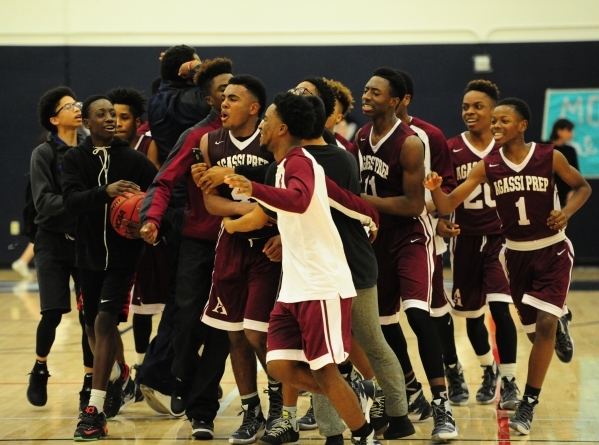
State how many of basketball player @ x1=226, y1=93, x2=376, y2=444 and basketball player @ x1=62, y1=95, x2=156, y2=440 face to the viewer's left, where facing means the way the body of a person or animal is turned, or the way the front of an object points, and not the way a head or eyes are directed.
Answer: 1

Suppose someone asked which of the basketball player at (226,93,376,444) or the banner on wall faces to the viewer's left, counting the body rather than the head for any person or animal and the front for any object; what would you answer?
the basketball player

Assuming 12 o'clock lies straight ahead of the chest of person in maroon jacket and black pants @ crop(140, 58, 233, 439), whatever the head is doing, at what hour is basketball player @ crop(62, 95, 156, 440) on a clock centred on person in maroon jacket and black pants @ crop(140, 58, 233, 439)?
basketball player @ crop(62, 95, 156, 440) is roughly at 5 o'clock from person in maroon jacket and black pants @ crop(140, 58, 233, 439).

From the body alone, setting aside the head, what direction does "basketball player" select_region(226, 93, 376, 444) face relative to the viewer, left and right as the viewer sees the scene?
facing to the left of the viewer

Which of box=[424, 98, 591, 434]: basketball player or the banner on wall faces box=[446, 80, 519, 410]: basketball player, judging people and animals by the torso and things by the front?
the banner on wall

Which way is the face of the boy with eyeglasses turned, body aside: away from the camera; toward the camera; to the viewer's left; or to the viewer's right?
to the viewer's right

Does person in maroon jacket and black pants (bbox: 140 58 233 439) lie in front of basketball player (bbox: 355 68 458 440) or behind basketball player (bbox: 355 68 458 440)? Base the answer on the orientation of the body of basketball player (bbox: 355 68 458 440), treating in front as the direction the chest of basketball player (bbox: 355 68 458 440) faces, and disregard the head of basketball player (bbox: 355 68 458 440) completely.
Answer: in front

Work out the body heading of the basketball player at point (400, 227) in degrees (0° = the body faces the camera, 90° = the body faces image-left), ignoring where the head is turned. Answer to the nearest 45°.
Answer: approximately 45°

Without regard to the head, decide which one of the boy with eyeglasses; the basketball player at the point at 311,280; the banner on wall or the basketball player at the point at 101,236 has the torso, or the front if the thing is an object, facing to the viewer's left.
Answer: the basketball player at the point at 311,280

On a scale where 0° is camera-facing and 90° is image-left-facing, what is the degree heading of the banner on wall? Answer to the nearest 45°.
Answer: approximately 0°

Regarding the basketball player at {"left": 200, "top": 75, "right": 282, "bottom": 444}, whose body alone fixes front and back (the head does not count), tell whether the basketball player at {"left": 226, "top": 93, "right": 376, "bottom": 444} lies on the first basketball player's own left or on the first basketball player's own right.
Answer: on the first basketball player's own left

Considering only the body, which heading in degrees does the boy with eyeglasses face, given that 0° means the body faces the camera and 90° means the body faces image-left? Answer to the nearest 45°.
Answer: approximately 315°
